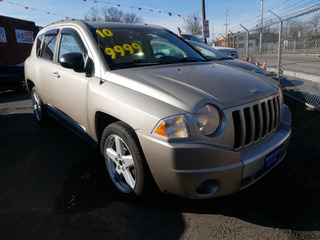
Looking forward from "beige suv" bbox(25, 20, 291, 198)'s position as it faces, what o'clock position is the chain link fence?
The chain link fence is roughly at 9 o'clock from the beige suv.

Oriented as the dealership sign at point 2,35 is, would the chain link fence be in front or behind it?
in front

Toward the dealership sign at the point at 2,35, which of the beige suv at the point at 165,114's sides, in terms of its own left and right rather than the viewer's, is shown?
back

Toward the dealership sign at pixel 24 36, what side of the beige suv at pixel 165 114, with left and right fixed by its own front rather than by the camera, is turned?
back

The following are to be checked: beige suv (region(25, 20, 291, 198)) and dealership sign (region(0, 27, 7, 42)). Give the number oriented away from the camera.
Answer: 0

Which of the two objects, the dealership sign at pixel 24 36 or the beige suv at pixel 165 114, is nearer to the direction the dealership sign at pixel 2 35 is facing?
the beige suv

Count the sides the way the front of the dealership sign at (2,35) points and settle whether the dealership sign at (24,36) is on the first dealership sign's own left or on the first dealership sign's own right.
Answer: on the first dealership sign's own left

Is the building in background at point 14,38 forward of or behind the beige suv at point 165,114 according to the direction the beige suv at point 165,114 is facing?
behind

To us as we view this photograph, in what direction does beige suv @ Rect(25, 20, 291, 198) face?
facing the viewer and to the right of the viewer

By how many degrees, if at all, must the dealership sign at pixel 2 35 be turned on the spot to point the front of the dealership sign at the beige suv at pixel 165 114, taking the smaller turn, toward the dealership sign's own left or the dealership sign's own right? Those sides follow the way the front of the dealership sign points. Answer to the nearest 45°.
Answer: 0° — it already faces it

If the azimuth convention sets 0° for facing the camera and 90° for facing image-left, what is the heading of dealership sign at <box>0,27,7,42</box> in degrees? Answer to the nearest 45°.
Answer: approximately 0°
